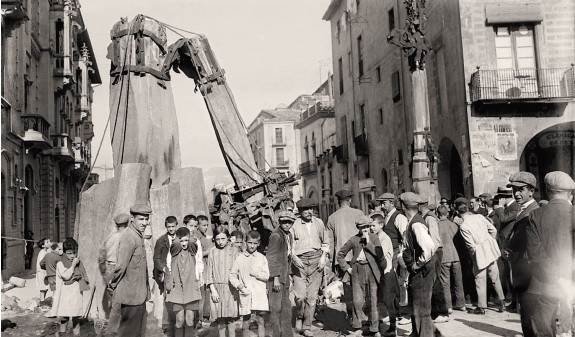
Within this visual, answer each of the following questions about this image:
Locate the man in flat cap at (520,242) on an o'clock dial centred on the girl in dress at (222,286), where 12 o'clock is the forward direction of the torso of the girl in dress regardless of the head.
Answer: The man in flat cap is roughly at 10 o'clock from the girl in dress.

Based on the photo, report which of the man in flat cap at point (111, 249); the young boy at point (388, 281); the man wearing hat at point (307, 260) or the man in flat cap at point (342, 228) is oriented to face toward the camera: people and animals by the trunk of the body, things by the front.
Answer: the man wearing hat

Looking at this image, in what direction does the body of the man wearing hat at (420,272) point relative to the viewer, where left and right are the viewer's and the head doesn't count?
facing to the left of the viewer

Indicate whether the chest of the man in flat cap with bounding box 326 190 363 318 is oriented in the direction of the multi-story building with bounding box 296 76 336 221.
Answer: yes

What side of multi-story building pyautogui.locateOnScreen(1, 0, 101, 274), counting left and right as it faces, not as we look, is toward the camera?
right

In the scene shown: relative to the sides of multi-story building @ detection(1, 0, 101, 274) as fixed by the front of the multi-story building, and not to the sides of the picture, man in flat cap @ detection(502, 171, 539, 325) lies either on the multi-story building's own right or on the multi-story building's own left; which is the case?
on the multi-story building's own right

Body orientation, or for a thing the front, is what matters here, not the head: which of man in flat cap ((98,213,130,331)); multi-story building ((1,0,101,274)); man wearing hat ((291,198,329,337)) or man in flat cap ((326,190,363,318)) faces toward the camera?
the man wearing hat
